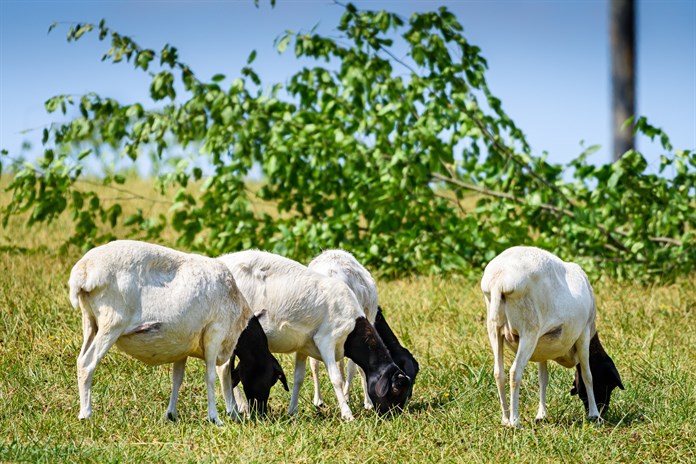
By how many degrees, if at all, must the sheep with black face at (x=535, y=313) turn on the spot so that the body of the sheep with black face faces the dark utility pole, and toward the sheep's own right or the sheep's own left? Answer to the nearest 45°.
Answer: approximately 45° to the sheep's own left

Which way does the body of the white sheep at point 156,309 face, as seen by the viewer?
to the viewer's right

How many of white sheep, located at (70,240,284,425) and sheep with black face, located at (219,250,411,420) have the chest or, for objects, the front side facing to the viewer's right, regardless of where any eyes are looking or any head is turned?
2

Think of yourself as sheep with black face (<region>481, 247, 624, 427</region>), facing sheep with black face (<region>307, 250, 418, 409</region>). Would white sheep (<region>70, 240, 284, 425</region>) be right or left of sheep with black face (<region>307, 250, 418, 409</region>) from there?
left

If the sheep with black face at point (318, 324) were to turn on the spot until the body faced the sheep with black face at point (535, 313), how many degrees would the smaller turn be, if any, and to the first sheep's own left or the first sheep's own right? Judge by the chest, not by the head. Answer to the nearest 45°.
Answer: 0° — it already faces it

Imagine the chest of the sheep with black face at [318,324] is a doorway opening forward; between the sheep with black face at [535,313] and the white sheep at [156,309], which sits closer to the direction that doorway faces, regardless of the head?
the sheep with black face

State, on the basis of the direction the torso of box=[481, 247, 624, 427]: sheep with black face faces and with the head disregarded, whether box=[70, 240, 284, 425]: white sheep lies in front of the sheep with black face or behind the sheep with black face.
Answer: behind

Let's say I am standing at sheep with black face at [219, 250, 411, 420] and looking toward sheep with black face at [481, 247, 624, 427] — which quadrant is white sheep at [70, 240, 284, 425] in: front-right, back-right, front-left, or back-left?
back-right

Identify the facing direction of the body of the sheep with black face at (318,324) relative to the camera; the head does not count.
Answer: to the viewer's right

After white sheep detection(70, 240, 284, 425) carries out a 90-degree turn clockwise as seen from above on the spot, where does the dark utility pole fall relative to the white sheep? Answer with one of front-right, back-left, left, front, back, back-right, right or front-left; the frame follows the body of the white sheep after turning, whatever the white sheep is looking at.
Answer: back-left

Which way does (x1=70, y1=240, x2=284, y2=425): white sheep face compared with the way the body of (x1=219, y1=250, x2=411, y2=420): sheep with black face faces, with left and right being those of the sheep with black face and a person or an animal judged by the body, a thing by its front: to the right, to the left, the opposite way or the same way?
the same way

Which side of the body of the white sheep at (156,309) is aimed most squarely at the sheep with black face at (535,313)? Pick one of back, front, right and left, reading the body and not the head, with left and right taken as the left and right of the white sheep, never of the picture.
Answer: front

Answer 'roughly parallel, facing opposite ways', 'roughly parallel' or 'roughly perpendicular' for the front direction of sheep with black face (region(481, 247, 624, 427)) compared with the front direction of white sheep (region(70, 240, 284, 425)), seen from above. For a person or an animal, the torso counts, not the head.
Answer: roughly parallel

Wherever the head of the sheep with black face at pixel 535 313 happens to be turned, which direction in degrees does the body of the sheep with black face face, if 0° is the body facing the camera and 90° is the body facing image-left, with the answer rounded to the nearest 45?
approximately 225°

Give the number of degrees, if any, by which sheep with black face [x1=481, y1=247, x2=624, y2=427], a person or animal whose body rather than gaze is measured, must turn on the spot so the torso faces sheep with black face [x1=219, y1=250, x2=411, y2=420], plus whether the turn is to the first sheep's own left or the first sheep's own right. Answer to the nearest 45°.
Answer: approximately 135° to the first sheep's own left
